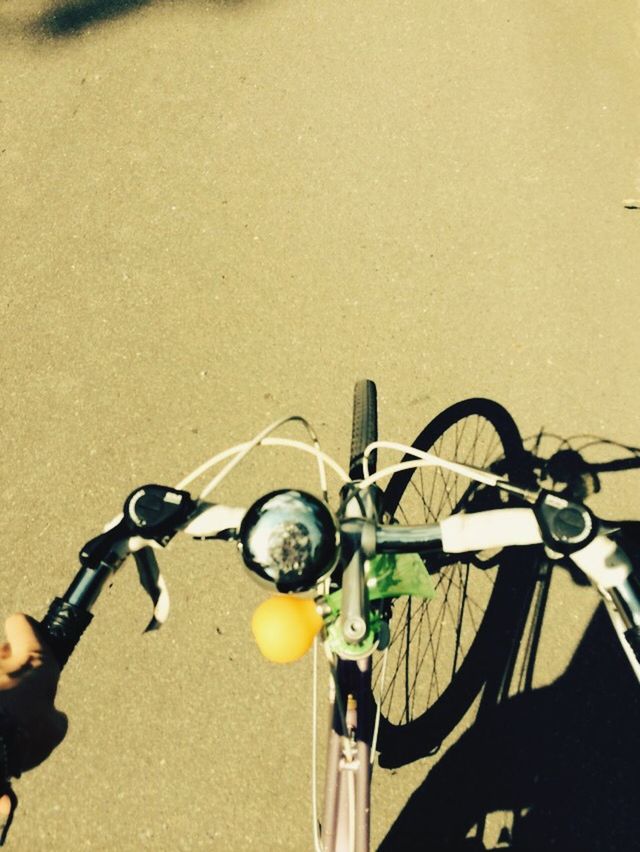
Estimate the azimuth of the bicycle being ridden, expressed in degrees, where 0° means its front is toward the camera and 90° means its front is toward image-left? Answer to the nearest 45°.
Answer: approximately 180°
